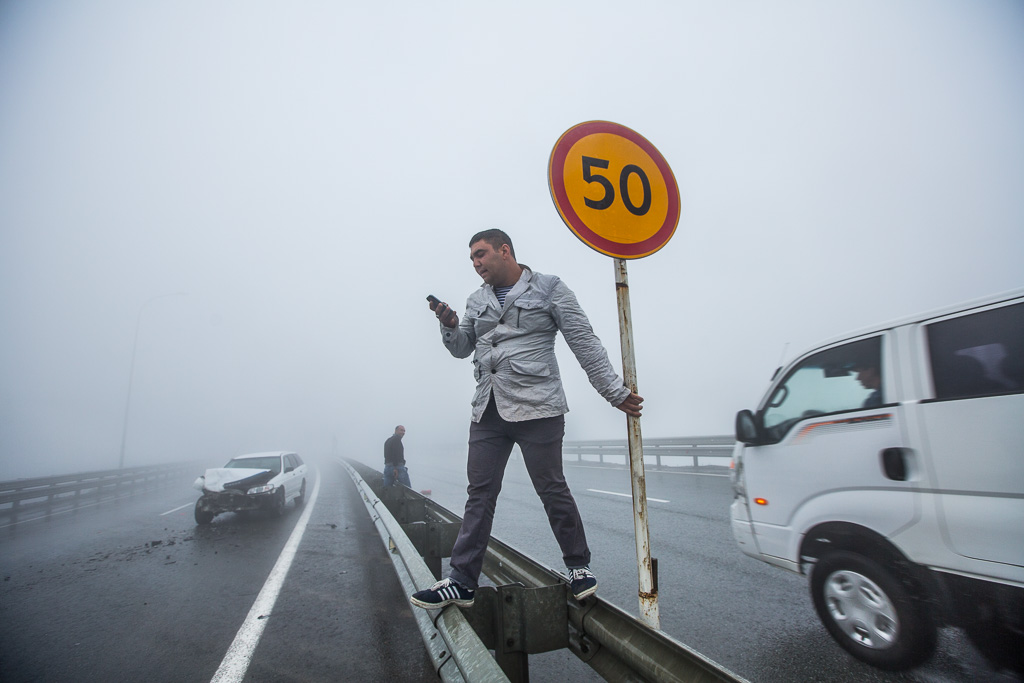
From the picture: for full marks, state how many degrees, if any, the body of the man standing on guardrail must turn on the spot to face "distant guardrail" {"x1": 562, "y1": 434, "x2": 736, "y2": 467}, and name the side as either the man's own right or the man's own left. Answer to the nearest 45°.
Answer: approximately 135° to the man's own right

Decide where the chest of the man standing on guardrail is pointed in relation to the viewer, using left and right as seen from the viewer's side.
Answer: facing the viewer and to the left of the viewer

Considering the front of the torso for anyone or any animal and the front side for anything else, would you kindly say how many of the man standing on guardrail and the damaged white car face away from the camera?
0

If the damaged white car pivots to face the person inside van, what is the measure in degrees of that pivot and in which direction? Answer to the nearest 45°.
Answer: approximately 45° to its left

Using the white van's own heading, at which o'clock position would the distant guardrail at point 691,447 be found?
The distant guardrail is roughly at 1 o'clock from the white van.

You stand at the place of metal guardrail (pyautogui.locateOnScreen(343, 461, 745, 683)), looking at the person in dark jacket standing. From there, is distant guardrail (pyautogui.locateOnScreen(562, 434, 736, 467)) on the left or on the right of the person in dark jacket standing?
right

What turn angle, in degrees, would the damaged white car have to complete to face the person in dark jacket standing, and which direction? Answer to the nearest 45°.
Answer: approximately 135° to its left

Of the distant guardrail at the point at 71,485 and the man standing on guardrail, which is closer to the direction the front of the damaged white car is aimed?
the man standing on guardrail

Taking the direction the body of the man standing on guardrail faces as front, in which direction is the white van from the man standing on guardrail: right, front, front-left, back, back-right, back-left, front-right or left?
back-left

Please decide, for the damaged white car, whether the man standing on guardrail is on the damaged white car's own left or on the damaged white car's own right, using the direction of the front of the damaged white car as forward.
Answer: on the damaged white car's own left

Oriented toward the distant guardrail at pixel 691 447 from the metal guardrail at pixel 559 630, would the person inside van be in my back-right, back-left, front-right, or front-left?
front-right

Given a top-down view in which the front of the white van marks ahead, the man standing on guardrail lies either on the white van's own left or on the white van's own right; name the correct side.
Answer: on the white van's own left
